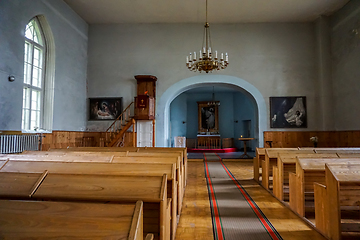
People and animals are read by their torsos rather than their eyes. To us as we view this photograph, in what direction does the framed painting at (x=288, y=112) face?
facing the viewer

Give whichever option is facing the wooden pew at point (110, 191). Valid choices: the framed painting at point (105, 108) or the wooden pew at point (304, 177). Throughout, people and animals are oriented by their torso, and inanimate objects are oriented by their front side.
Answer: the framed painting

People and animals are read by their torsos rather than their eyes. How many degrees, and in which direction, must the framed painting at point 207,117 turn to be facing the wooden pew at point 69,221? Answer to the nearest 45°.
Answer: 0° — it already faces it

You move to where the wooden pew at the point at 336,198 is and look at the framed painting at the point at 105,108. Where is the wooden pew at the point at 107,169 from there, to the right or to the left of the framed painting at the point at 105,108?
left

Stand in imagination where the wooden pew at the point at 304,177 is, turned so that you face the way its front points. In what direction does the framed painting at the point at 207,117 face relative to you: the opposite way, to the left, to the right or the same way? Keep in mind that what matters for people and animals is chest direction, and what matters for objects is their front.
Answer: the opposite way

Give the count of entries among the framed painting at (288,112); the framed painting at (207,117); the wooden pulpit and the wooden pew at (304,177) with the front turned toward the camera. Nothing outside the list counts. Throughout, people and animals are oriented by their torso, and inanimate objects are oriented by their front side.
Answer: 3

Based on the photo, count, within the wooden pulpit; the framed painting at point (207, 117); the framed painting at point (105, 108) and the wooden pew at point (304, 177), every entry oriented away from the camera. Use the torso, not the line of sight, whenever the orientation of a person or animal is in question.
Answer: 1

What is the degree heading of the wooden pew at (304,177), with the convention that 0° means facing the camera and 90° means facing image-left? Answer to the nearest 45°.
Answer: approximately 180°

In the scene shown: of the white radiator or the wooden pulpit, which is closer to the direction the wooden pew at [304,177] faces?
the wooden pulpit

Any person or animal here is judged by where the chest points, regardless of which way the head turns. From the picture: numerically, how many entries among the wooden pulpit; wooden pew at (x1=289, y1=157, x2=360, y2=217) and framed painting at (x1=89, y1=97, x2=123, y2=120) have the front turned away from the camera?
1

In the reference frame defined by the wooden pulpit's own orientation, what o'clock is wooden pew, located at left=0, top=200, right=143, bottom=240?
The wooden pew is roughly at 12 o'clock from the wooden pulpit.

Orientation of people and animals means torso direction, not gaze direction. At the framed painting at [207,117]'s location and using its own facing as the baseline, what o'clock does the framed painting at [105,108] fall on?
the framed painting at [105,108] is roughly at 1 o'clock from the framed painting at [207,117].

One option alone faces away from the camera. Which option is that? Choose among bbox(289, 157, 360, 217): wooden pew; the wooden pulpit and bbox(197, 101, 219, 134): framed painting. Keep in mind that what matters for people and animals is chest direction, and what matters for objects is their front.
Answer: the wooden pew

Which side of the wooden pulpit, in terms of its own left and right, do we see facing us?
front

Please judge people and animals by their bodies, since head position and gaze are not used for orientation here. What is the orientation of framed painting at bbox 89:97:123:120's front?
toward the camera

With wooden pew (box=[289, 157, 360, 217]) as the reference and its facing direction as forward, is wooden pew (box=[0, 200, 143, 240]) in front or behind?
behind

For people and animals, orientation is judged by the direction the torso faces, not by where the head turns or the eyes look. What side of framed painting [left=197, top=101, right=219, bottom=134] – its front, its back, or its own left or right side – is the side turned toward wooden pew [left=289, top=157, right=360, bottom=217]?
front

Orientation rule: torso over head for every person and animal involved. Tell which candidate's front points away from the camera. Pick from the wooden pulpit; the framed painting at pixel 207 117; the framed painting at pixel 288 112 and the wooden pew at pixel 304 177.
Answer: the wooden pew

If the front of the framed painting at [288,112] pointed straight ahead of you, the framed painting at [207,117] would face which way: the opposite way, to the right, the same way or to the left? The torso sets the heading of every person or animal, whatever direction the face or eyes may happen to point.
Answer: the same way

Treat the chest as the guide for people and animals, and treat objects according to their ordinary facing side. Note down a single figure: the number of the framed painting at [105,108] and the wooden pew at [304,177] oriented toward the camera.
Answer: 1

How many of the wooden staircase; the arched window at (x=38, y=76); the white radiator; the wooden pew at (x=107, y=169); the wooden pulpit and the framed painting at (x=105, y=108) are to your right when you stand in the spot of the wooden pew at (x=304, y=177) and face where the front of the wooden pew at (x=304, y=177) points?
0

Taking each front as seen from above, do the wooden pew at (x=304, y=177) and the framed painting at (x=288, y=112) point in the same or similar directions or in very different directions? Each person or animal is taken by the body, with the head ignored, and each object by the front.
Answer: very different directions
